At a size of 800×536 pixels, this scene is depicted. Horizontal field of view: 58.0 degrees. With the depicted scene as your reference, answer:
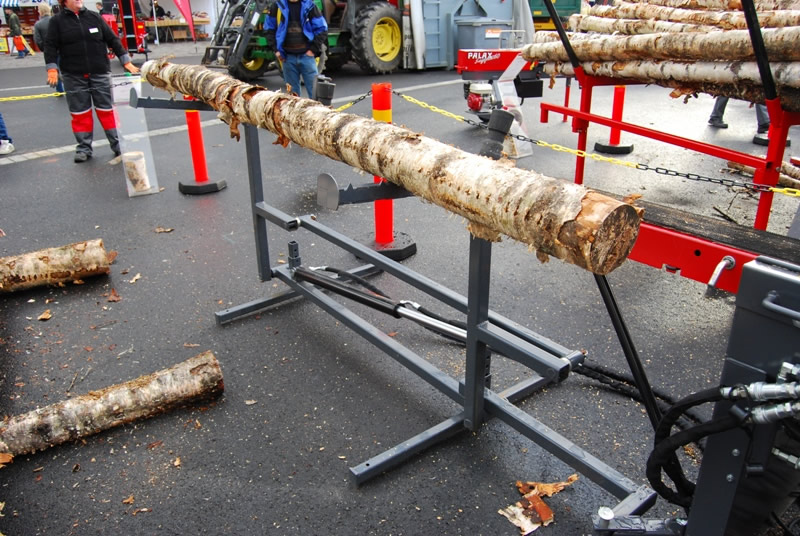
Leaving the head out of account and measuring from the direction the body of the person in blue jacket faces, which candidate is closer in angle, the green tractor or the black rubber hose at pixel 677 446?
the black rubber hose

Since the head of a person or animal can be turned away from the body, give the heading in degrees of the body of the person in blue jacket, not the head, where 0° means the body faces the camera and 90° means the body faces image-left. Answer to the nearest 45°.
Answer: approximately 0°

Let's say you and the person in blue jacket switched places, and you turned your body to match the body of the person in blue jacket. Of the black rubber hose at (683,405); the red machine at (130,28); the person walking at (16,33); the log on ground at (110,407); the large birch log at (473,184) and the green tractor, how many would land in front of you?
3

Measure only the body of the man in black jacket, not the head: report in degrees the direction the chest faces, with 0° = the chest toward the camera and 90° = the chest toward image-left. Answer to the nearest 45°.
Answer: approximately 0°
